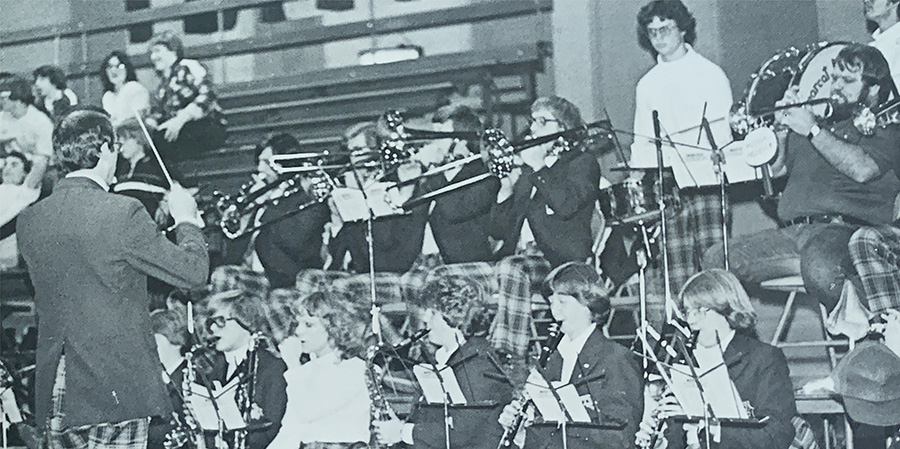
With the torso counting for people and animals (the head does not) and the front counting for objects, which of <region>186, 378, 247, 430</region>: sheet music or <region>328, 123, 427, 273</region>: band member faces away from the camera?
the sheet music

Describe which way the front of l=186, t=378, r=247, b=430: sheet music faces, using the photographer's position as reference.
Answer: facing away from the viewer

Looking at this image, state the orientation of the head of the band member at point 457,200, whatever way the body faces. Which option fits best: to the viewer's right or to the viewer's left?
to the viewer's left

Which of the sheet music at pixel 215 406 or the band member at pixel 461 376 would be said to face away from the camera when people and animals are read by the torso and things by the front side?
the sheet music

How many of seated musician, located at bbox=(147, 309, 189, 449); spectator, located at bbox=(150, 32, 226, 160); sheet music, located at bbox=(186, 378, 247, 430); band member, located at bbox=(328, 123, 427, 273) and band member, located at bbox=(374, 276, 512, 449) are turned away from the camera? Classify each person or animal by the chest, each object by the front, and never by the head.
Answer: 1

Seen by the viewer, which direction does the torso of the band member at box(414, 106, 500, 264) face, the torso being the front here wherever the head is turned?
to the viewer's left

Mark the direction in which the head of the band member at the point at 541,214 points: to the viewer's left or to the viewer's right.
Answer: to the viewer's left

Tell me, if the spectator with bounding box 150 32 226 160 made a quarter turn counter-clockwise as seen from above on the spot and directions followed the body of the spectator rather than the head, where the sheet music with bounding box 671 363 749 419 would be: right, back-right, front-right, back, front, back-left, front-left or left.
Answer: front

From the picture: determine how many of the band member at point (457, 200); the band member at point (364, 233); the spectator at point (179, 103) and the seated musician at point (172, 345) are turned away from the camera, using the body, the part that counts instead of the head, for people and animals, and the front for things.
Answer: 0

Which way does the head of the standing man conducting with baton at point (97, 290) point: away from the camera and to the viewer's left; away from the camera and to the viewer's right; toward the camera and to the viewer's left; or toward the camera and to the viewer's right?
away from the camera and to the viewer's right

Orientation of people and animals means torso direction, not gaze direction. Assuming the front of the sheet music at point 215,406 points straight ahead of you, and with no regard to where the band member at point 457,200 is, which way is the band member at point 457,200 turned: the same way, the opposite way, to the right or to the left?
to the left
